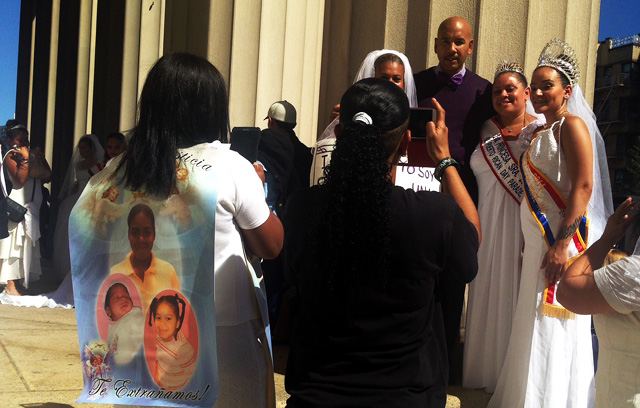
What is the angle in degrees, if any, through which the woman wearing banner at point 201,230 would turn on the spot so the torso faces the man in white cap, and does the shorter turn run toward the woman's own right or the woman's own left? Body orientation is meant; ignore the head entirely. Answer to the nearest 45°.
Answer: approximately 45° to the woman's own left

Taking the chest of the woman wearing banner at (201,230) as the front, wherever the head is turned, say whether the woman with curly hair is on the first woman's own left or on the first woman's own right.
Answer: on the first woman's own right

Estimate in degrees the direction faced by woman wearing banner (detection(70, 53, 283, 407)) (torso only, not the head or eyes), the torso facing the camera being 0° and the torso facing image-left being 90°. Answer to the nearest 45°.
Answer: approximately 225°

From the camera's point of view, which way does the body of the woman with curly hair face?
away from the camera

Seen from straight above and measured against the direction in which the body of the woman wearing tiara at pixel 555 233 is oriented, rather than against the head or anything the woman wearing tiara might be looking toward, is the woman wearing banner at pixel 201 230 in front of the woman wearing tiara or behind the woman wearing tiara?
in front

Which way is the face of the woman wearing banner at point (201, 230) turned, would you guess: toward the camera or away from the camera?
away from the camera

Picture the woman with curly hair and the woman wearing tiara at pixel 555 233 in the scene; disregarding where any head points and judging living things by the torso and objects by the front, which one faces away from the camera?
the woman with curly hair

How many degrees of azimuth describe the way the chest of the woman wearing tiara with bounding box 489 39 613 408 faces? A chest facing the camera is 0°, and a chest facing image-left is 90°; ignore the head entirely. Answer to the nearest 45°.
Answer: approximately 45°

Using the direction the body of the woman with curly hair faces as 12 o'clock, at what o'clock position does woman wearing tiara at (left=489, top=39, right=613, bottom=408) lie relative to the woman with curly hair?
The woman wearing tiara is roughly at 1 o'clock from the woman with curly hair.

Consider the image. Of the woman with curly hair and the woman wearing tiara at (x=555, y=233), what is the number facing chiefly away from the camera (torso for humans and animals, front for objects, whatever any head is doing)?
1

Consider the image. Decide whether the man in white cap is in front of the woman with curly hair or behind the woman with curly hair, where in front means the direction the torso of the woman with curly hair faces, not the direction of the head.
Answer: in front

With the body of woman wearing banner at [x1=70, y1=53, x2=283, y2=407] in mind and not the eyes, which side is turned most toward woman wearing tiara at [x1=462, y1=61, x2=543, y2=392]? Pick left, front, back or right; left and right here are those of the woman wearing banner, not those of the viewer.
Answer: front
